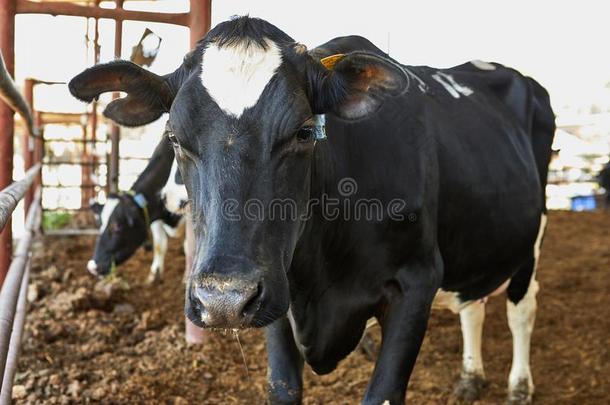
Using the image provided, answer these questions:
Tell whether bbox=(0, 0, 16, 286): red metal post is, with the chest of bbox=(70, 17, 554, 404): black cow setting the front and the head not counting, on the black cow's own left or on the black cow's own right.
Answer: on the black cow's own right

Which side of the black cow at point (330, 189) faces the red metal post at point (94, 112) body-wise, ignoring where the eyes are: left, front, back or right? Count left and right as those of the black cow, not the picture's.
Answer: right

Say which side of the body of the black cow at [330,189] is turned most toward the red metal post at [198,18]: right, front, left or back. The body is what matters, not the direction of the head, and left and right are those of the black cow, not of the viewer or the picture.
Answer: right

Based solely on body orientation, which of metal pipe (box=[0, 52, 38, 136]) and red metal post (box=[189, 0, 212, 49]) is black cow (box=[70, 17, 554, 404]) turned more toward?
the metal pipe

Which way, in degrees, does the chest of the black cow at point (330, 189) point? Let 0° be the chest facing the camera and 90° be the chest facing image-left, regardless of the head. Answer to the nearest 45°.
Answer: approximately 45°

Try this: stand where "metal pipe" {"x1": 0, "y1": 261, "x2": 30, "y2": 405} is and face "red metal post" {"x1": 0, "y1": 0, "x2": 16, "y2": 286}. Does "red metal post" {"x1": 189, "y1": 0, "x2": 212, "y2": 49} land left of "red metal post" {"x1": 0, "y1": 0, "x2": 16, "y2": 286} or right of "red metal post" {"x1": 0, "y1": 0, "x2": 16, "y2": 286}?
right

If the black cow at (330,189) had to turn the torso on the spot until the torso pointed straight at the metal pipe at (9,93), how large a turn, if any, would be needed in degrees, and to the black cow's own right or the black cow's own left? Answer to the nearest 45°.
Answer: approximately 45° to the black cow's own right

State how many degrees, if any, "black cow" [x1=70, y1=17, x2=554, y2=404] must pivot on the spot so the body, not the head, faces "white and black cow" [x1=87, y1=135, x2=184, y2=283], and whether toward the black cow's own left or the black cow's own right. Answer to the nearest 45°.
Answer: approximately 135° to the black cow's own right

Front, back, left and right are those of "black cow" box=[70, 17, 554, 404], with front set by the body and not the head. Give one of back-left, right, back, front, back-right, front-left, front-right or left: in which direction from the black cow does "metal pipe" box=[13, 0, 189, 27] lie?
right
